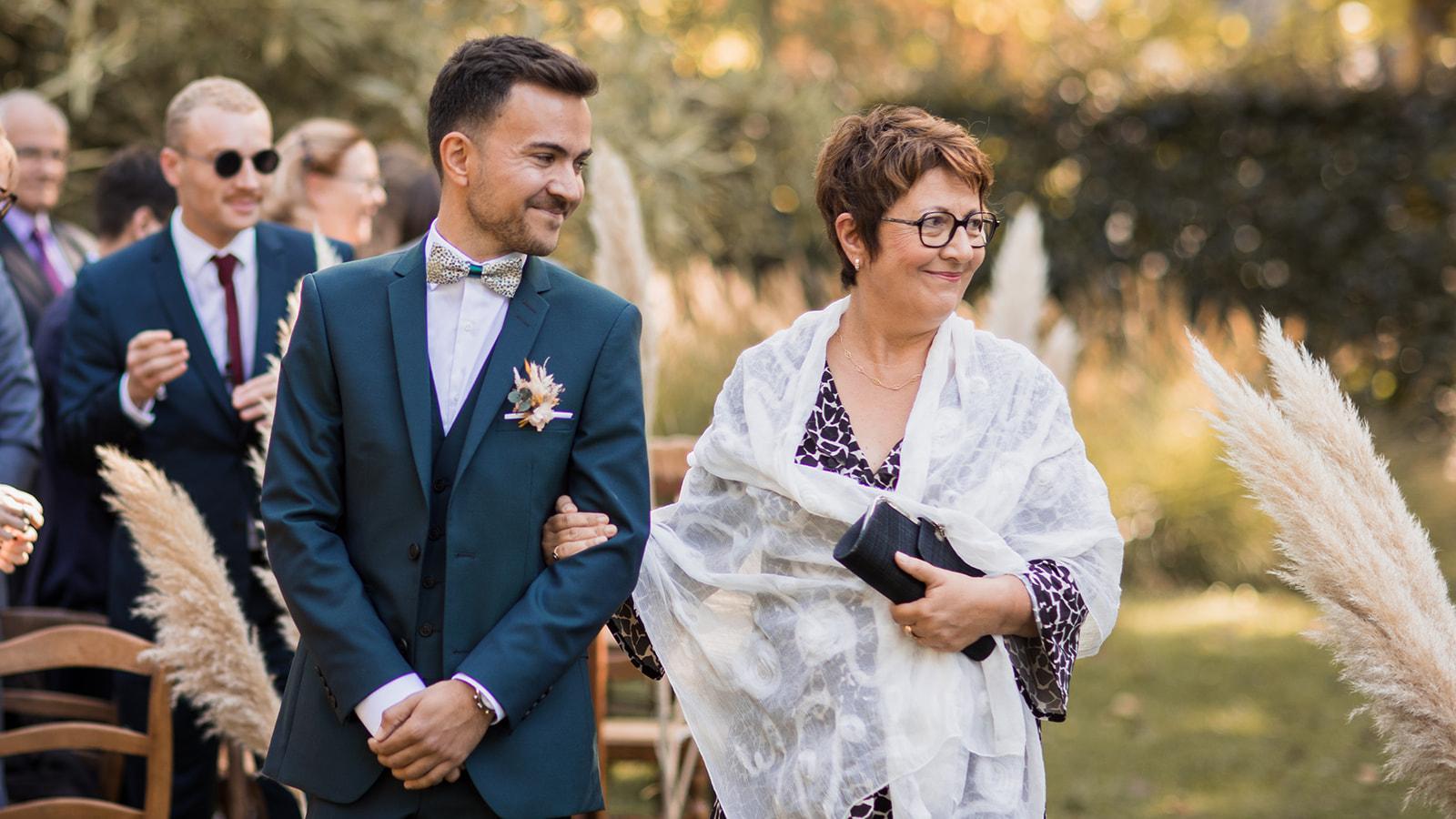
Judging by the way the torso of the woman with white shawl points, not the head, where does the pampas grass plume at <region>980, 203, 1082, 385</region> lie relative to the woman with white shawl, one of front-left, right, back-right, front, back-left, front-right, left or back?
back

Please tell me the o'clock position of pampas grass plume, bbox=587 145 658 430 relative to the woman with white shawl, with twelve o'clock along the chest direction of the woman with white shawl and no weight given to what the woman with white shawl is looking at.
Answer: The pampas grass plume is roughly at 5 o'clock from the woman with white shawl.

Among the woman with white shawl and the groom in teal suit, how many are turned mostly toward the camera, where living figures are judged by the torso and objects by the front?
2

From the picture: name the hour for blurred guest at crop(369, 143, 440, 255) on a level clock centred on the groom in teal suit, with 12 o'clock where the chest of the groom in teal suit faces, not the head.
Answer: The blurred guest is roughly at 6 o'clock from the groom in teal suit.

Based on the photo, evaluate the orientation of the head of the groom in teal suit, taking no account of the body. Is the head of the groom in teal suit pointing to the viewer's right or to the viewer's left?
to the viewer's right

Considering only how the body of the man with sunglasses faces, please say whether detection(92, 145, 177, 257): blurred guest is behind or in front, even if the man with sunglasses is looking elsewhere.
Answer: behind

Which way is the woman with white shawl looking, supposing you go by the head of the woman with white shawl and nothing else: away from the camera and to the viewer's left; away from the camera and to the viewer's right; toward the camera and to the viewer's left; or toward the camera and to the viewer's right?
toward the camera and to the viewer's right
